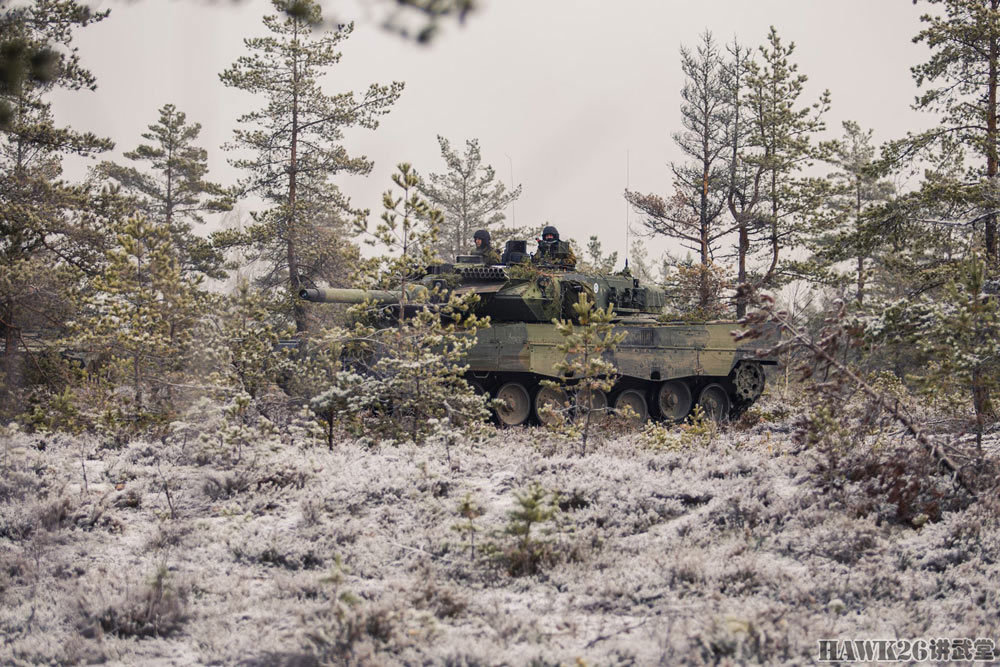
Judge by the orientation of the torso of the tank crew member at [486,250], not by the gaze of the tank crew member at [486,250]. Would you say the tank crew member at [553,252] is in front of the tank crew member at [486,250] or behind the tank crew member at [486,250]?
behind

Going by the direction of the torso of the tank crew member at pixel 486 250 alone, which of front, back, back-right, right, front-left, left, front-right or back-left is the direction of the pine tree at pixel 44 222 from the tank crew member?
front

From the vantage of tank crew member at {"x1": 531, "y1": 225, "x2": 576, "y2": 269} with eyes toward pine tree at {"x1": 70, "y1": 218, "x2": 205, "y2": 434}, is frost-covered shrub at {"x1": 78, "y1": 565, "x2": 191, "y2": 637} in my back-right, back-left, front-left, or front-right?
front-left

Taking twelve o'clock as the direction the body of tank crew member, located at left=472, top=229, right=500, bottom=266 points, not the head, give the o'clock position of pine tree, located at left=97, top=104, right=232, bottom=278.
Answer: The pine tree is roughly at 2 o'clock from the tank crew member.
